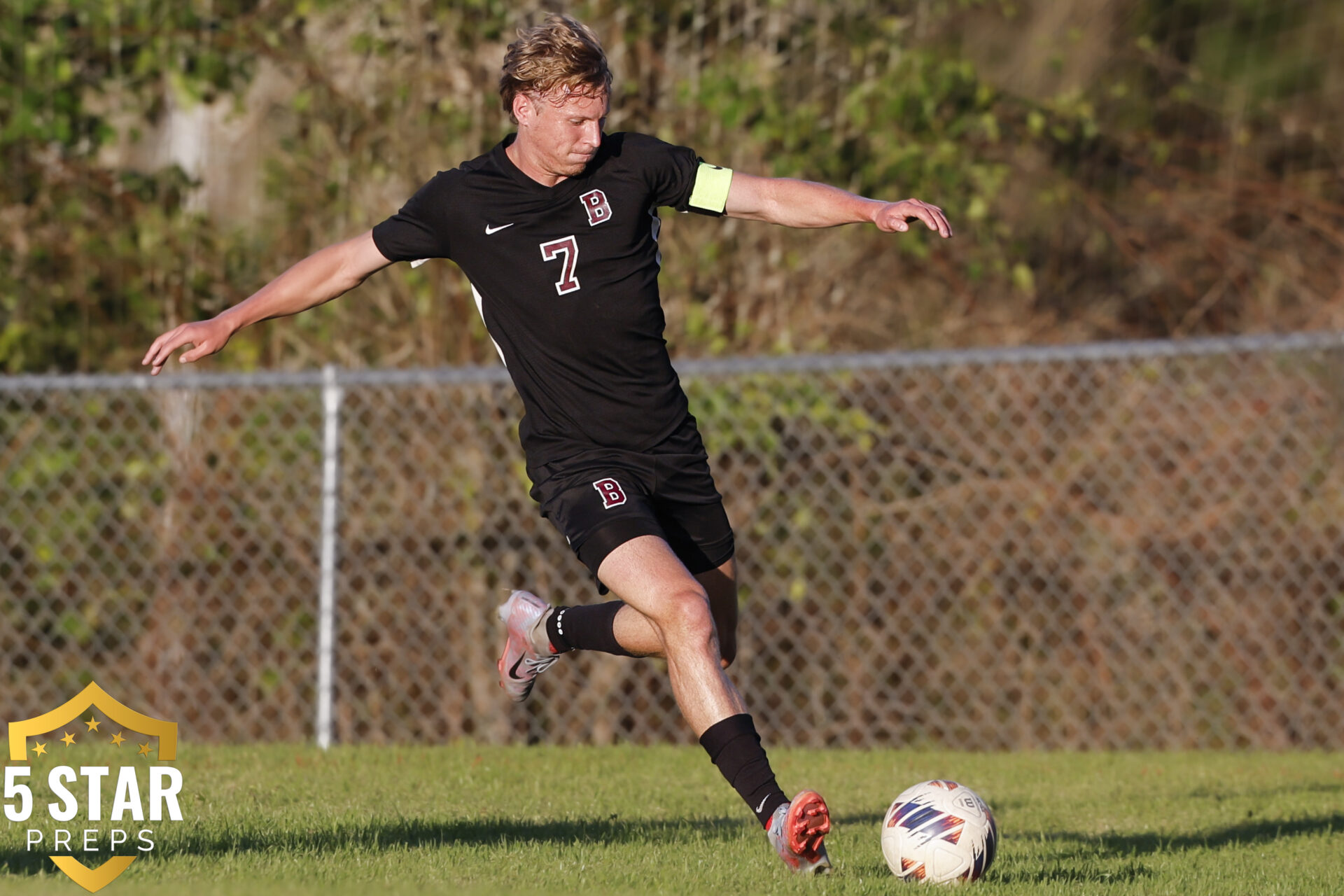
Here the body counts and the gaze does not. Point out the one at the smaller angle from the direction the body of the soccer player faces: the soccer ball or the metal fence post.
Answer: the soccer ball

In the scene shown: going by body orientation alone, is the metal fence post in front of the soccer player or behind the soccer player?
behind

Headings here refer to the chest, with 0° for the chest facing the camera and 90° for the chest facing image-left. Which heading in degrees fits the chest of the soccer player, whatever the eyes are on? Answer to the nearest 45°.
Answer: approximately 315°
